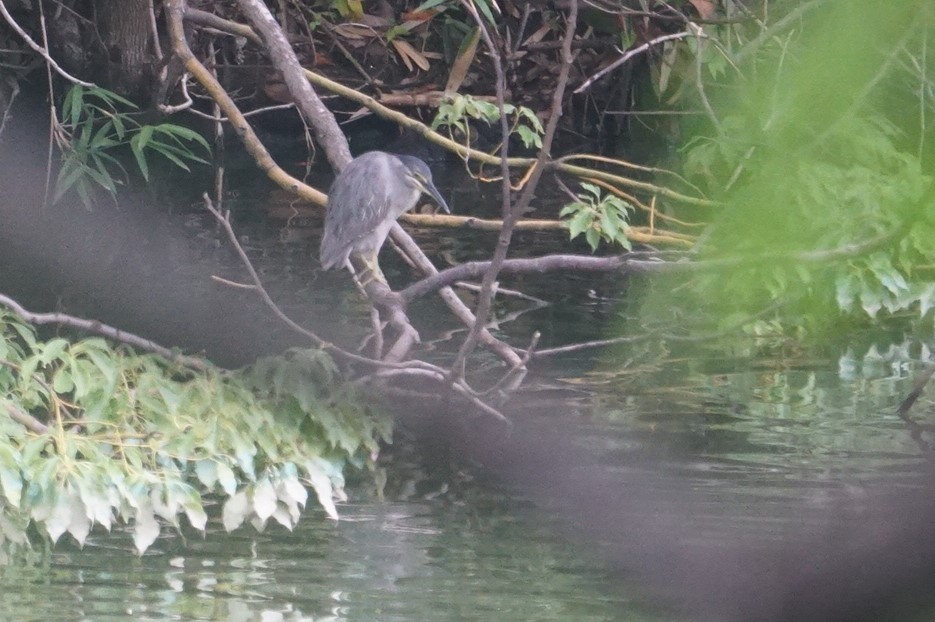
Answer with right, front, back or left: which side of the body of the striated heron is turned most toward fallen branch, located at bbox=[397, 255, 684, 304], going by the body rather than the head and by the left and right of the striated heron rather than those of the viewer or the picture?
front

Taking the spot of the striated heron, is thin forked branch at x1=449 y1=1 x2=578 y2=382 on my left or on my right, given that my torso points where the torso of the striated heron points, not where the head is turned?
on my right

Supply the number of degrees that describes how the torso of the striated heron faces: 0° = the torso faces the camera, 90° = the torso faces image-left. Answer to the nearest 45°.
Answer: approximately 270°

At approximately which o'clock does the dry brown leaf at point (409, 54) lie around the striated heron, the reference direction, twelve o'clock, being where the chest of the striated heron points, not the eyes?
The dry brown leaf is roughly at 9 o'clock from the striated heron.
